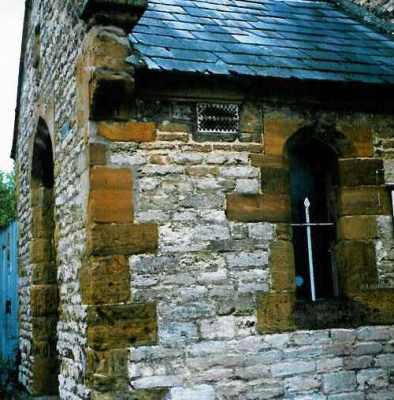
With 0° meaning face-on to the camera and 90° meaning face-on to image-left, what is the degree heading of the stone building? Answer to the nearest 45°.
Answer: approximately 90°
